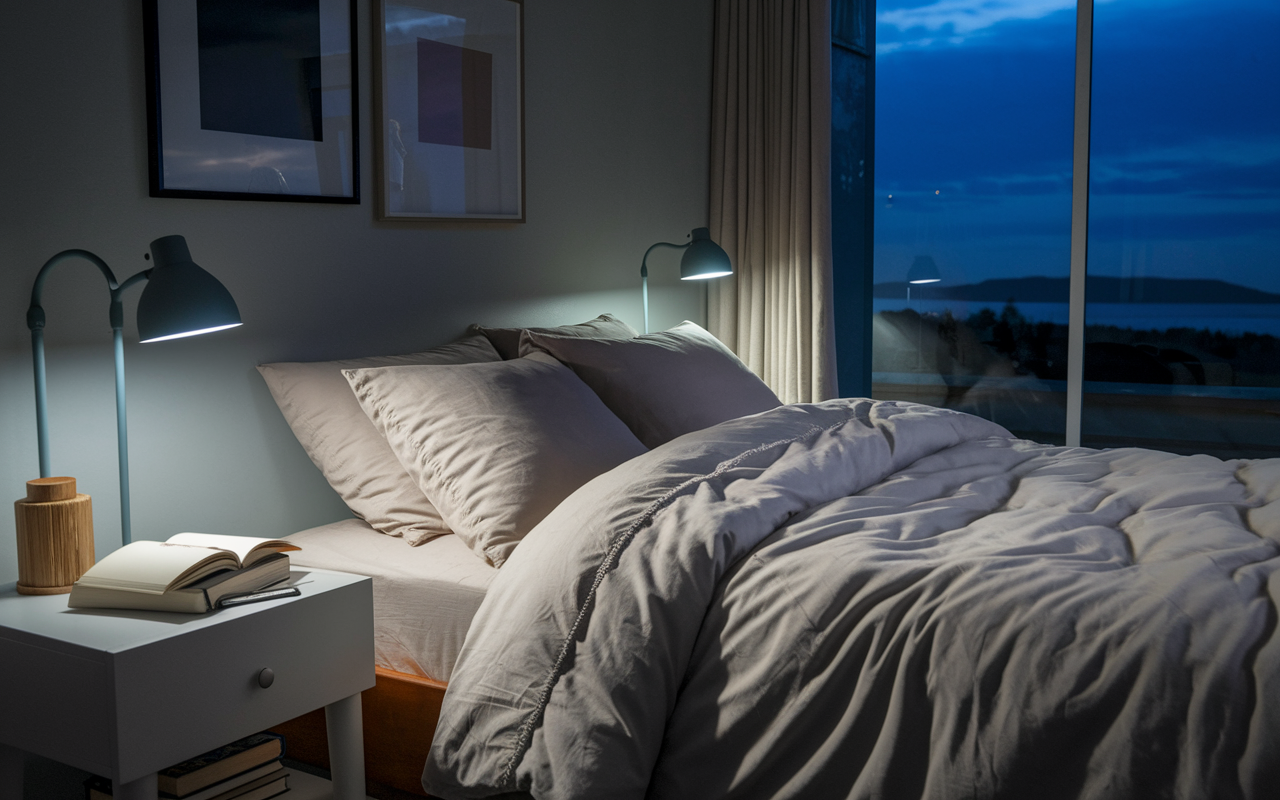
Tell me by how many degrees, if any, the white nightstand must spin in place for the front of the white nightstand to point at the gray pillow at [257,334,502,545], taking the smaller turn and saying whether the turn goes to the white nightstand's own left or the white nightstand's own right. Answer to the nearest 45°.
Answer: approximately 90° to the white nightstand's own left

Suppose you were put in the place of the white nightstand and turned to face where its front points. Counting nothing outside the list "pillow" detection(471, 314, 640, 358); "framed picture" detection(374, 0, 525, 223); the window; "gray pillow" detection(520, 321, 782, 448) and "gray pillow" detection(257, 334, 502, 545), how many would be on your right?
0

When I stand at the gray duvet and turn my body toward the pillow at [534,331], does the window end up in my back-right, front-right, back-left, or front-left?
front-right

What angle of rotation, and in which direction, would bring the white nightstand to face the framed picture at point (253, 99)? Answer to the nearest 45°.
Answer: approximately 135° to its left

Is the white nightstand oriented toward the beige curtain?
no

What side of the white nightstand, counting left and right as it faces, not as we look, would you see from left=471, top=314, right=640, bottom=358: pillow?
left

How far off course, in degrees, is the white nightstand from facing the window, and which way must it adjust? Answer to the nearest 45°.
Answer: approximately 90° to its left

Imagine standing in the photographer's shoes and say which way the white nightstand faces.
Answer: facing the viewer and to the right of the viewer

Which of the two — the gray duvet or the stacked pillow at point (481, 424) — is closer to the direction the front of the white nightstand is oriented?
the gray duvet

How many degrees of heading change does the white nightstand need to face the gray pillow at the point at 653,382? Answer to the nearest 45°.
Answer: approximately 90° to its left

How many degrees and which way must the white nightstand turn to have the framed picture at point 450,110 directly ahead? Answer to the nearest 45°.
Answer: approximately 90° to its left

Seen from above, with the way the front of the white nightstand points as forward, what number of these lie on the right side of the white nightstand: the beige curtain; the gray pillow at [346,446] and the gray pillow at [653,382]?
0

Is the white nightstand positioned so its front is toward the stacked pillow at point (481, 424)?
no

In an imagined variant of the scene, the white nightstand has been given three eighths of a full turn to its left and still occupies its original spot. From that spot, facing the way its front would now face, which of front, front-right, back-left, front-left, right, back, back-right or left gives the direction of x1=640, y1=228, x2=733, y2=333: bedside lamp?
front-right

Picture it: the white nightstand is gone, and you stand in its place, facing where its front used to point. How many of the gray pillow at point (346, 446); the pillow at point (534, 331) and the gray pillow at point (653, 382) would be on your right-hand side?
0

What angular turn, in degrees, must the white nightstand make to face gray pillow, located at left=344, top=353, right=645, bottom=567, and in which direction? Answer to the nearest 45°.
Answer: approximately 90° to its left
